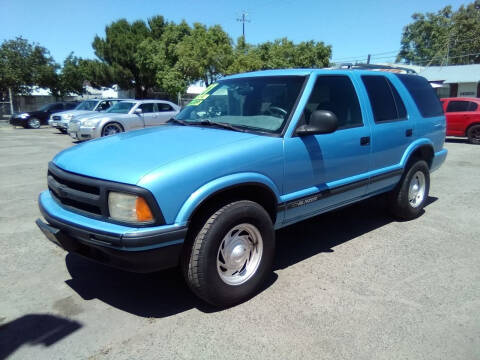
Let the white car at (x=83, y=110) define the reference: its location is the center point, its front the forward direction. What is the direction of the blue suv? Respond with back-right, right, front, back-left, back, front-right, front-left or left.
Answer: front-left

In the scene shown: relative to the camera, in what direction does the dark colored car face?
facing the viewer and to the left of the viewer

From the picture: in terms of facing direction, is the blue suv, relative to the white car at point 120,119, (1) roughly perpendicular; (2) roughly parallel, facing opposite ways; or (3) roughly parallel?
roughly parallel

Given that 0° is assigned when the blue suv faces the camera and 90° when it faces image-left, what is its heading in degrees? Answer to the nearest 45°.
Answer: approximately 45°

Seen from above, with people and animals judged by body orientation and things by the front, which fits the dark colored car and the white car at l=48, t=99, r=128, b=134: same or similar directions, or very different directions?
same or similar directions

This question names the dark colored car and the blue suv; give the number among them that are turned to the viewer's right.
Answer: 0

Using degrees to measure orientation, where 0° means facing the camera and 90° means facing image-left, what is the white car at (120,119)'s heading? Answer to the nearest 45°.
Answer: approximately 45°

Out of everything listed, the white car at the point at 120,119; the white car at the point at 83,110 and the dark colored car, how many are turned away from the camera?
0

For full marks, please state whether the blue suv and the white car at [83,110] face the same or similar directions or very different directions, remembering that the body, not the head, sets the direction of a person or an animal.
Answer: same or similar directions

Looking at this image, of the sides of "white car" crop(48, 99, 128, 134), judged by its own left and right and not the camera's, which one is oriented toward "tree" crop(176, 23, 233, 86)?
back

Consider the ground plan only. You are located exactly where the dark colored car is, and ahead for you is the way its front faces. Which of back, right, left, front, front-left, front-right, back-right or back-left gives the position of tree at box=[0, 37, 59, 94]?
back-right

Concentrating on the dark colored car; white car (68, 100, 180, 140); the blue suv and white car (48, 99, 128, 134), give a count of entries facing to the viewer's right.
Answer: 0

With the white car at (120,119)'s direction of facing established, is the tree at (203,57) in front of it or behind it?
behind
